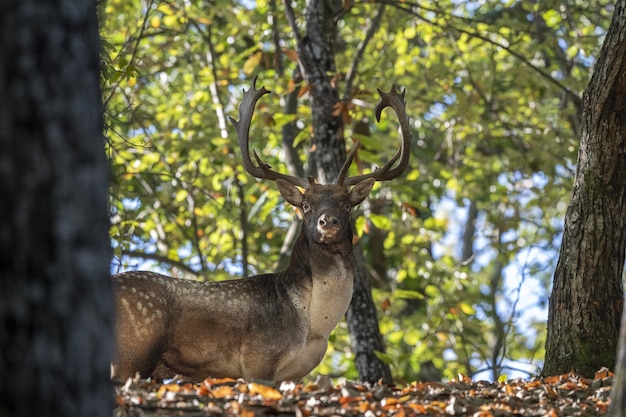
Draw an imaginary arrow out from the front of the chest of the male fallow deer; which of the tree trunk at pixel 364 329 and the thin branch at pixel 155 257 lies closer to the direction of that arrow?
the tree trunk

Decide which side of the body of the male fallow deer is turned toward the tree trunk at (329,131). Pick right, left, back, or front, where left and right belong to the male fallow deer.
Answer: left

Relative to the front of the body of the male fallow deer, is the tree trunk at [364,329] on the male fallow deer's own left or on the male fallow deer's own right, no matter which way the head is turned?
on the male fallow deer's own left

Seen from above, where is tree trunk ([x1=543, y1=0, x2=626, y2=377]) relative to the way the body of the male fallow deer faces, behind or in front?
in front

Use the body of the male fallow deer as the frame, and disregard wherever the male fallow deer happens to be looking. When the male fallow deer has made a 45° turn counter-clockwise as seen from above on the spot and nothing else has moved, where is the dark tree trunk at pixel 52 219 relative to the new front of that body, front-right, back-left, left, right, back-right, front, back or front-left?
back-right

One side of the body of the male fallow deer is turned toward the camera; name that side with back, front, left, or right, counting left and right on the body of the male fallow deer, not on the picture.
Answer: right

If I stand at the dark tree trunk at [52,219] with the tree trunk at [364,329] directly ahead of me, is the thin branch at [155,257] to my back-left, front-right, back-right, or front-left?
front-left
